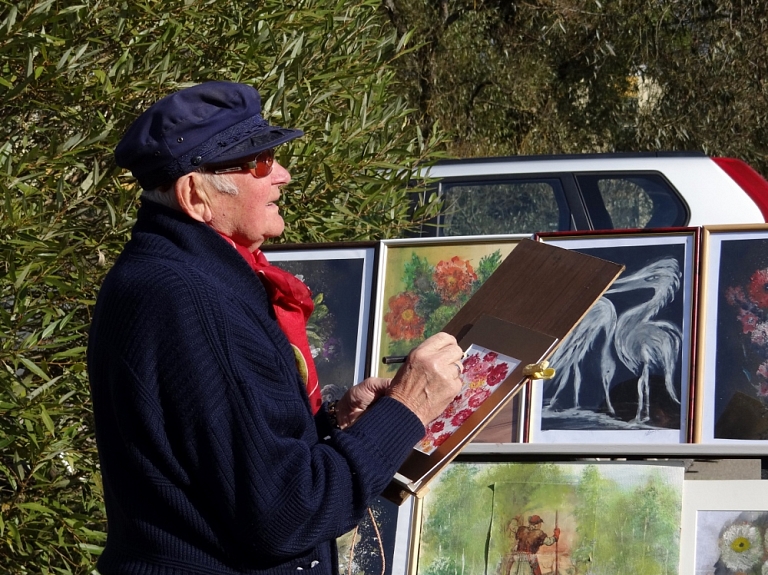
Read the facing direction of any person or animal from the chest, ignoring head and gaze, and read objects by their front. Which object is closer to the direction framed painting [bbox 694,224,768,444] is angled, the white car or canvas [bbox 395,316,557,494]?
the canvas

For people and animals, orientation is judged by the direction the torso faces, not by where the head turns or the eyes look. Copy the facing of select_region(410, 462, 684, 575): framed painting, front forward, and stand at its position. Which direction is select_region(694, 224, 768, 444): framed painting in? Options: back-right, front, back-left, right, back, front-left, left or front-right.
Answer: back-left

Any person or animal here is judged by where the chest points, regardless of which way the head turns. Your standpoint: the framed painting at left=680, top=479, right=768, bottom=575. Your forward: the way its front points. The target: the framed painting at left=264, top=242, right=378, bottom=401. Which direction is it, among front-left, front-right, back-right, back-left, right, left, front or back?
back-right

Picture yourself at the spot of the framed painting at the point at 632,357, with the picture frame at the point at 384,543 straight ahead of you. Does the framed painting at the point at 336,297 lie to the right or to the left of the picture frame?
right

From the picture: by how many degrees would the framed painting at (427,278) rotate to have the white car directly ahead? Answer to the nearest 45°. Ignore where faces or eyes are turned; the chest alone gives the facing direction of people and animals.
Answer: approximately 135° to its left

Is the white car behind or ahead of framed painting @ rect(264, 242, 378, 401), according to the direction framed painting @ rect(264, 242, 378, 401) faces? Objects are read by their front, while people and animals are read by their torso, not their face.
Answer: behind

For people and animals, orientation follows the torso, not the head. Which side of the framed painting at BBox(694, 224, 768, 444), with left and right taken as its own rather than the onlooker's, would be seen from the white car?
back

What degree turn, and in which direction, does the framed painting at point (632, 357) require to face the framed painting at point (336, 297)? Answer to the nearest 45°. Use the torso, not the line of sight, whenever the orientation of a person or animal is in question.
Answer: approximately 90° to its right

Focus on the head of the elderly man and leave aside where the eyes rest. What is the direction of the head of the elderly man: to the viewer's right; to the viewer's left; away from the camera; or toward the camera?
to the viewer's right

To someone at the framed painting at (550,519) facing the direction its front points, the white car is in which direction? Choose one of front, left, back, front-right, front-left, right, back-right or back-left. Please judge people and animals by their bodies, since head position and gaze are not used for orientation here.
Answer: back
